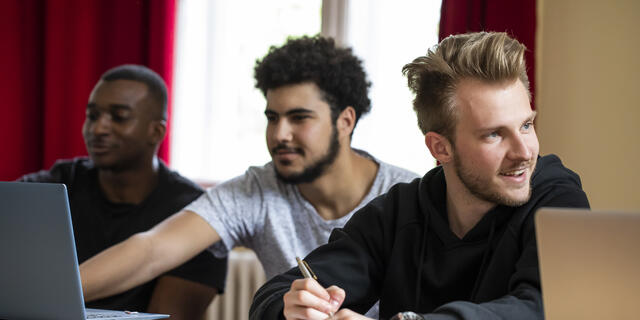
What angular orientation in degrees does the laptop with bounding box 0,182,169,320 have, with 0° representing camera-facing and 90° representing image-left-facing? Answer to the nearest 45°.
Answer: approximately 225°

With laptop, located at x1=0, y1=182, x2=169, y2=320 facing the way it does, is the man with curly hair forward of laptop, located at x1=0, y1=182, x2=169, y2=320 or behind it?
forward

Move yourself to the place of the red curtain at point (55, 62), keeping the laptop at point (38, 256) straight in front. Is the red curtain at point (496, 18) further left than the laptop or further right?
left

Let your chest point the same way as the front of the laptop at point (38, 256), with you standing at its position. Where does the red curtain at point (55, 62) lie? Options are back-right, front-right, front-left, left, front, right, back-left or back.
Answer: front-left

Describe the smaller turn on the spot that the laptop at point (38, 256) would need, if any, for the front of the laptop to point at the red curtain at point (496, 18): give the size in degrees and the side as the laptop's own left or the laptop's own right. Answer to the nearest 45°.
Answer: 0° — it already faces it
